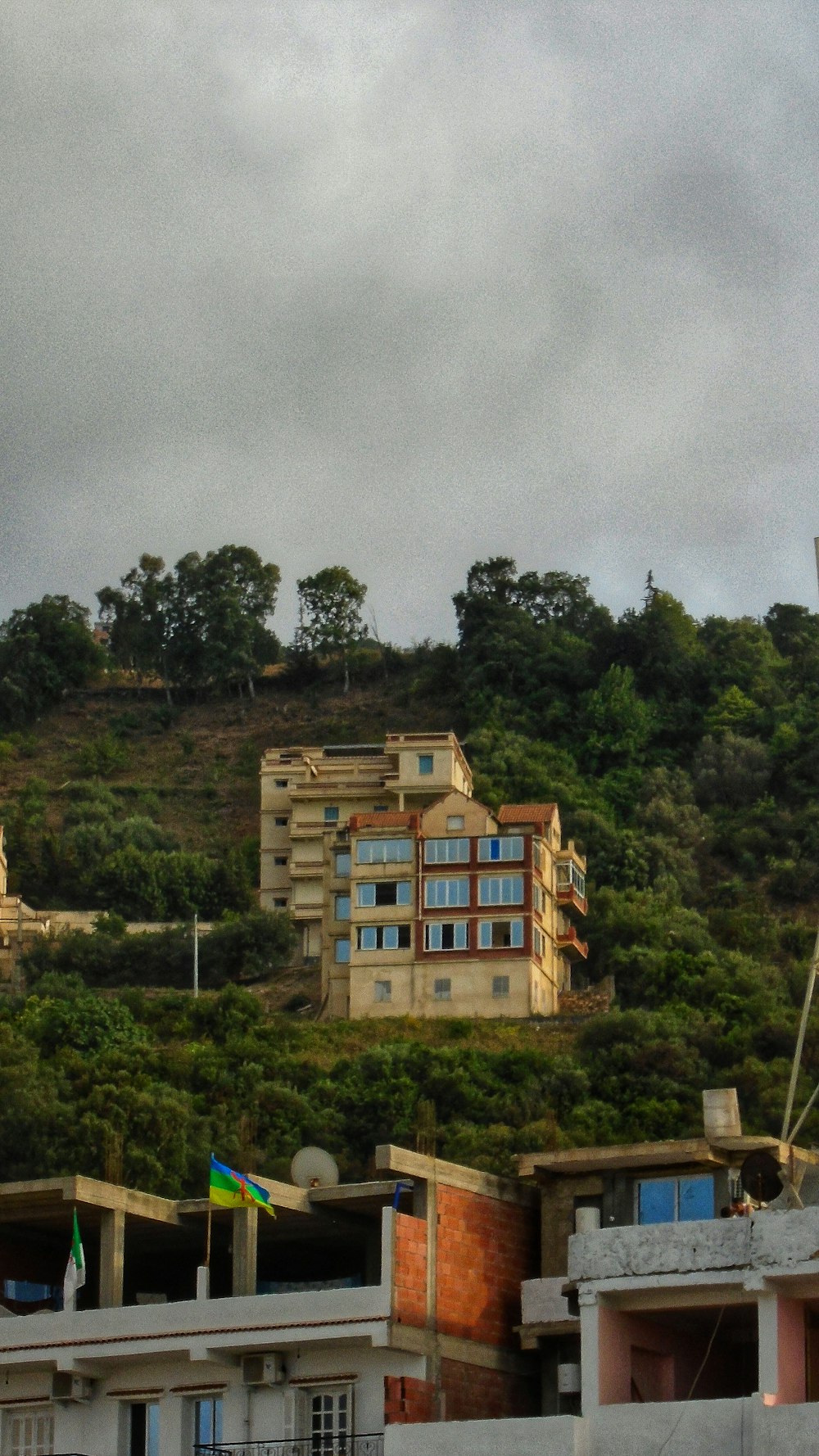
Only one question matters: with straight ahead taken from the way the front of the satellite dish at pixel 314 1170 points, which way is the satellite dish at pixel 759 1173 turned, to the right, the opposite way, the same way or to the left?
the same way

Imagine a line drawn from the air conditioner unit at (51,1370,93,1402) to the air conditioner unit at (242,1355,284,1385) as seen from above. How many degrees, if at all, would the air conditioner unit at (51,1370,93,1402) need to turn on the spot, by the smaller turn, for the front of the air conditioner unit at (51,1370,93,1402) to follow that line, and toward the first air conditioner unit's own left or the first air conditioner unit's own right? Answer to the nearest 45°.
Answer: approximately 90° to the first air conditioner unit's own left

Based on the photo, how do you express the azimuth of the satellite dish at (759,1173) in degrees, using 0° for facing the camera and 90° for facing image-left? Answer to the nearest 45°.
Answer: approximately 180°

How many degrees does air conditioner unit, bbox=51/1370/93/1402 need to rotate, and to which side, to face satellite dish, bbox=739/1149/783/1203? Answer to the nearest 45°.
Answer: approximately 135° to its left

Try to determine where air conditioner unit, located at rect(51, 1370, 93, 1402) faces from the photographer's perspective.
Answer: facing the viewer and to the left of the viewer

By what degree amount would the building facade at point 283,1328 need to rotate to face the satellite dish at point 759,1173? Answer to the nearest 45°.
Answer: approximately 135° to its left
